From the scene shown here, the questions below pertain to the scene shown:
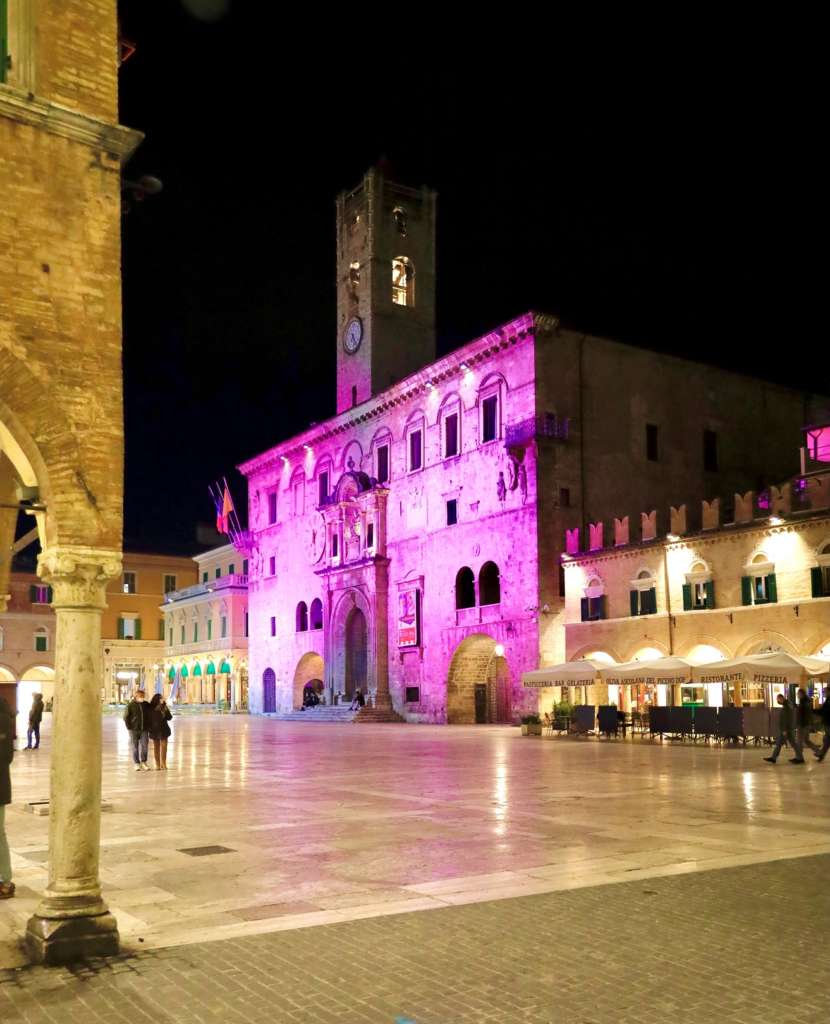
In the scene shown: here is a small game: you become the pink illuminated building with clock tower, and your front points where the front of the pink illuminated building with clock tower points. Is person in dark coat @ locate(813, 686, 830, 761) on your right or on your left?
on your left

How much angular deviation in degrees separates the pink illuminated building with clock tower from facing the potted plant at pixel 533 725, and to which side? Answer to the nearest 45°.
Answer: approximately 45° to its left

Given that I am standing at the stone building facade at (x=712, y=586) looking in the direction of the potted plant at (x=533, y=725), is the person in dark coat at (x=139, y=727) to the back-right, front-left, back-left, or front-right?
front-left

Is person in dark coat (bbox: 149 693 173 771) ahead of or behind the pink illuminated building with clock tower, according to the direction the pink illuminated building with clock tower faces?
ahead

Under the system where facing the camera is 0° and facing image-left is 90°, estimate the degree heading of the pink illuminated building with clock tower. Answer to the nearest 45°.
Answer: approximately 45°

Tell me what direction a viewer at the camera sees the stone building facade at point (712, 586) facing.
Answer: facing the viewer and to the left of the viewer

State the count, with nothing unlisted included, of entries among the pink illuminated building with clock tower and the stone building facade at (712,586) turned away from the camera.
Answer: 0

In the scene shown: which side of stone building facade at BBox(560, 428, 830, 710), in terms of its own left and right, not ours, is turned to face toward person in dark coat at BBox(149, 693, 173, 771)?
front

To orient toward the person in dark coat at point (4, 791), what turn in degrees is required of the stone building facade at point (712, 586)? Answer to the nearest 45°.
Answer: approximately 45° to its left

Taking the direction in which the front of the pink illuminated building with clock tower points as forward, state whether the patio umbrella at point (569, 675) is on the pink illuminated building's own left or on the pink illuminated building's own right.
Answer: on the pink illuminated building's own left

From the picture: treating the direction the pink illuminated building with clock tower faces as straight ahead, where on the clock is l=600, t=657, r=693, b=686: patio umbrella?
The patio umbrella is roughly at 10 o'clock from the pink illuminated building with clock tower.

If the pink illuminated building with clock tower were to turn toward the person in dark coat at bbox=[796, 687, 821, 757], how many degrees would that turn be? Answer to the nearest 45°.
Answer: approximately 45° to its left
